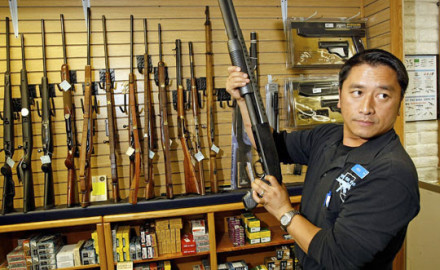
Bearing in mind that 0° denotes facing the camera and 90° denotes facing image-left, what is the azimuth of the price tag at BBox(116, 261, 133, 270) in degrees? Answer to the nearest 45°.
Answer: approximately 0°

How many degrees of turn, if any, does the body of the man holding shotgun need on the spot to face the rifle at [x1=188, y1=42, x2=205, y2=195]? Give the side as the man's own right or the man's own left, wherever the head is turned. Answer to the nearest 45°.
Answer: approximately 90° to the man's own right

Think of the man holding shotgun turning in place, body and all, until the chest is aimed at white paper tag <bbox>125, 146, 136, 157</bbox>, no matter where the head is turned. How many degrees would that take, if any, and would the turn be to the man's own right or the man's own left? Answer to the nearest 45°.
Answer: approximately 90° to the man's own right

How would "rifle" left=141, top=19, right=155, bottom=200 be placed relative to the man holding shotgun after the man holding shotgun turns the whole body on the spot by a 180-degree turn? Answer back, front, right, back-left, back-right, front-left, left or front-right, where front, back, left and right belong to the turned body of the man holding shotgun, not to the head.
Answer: left

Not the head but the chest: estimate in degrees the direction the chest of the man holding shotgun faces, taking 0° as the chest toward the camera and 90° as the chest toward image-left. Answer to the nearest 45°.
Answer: approximately 45°
